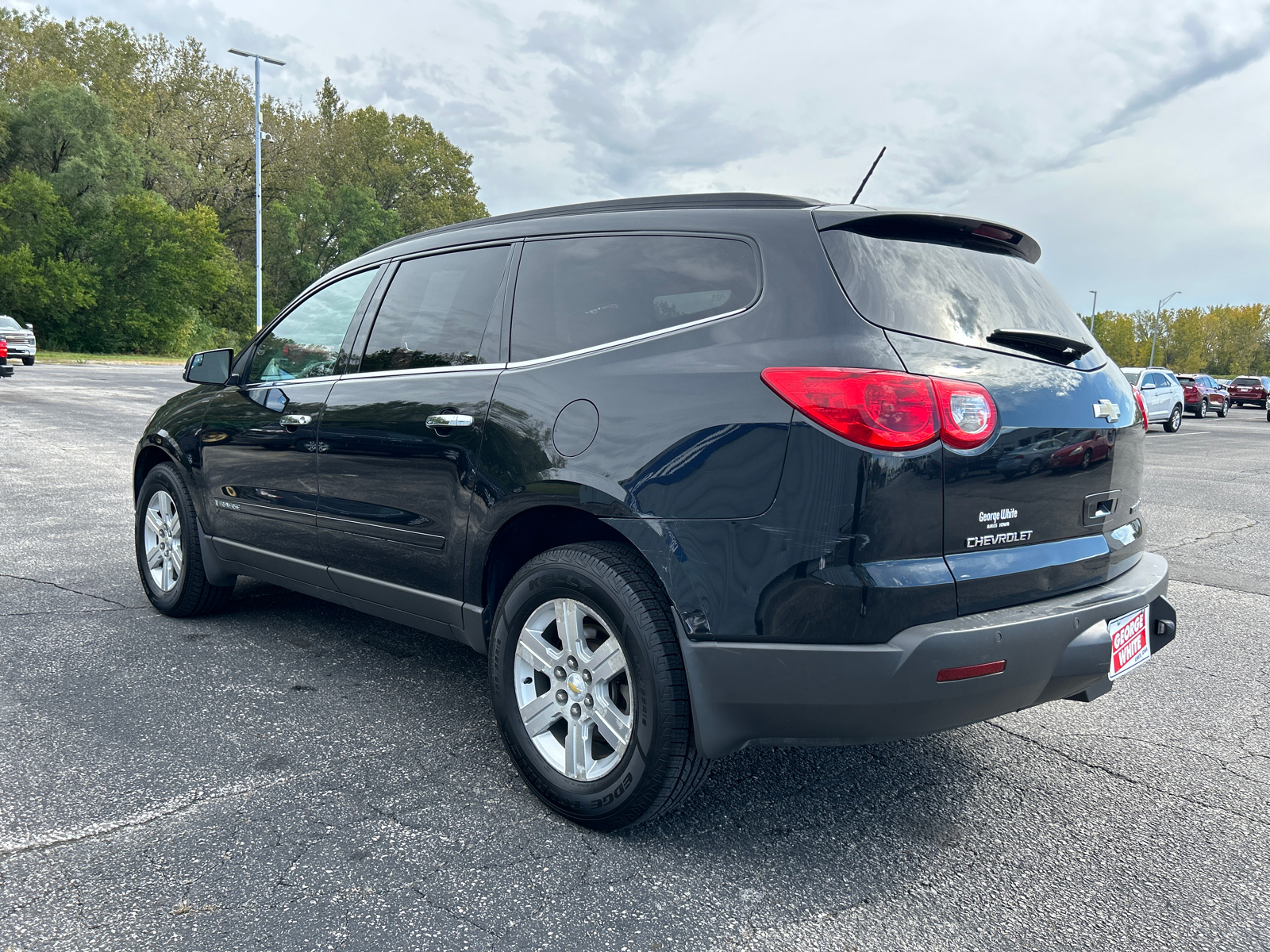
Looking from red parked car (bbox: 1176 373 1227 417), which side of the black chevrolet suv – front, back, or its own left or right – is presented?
right

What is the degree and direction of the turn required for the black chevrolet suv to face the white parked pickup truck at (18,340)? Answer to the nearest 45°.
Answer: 0° — it already faces it

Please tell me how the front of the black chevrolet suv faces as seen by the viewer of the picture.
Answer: facing away from the viewer and to the left of the viewer

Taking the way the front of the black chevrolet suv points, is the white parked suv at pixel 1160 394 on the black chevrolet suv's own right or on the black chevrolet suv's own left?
on the black chevrolet suv's own right

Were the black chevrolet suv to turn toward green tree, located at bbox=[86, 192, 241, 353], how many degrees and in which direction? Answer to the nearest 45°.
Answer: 0° — it already faces it

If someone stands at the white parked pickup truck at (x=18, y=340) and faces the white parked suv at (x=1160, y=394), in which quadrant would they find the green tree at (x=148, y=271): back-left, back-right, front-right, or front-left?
back-left

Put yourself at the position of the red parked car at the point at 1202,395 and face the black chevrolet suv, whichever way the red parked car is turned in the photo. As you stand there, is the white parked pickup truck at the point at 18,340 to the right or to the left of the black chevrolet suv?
right
